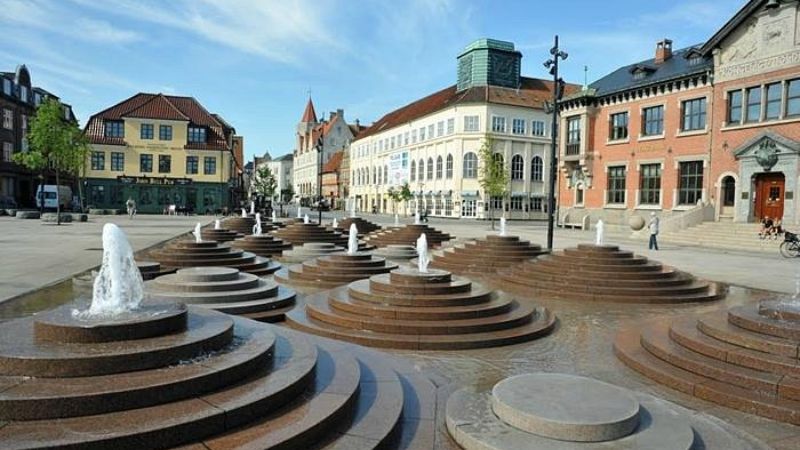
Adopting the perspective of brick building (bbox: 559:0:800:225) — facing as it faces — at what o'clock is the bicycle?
The bicycle is roughly at 10 o'clock from the brick building.

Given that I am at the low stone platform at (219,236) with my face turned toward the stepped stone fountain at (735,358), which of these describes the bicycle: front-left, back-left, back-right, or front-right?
front-left

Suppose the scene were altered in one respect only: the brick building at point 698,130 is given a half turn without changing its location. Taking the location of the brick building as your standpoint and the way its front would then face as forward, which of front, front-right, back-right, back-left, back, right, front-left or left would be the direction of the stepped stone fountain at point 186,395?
back-right

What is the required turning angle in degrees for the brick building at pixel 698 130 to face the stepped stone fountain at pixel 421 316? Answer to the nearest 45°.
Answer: approximately 45° to its left

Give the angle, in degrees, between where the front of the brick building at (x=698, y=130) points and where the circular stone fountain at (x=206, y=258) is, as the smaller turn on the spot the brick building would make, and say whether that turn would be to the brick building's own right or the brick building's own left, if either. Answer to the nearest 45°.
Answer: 0° — it already faces it

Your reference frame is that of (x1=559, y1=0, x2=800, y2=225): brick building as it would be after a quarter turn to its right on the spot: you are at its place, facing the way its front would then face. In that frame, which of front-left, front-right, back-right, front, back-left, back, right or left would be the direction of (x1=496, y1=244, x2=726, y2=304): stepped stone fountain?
back-left

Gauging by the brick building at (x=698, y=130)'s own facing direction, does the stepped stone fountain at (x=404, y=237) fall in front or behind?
in front

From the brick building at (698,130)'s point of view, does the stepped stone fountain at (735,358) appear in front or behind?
in front

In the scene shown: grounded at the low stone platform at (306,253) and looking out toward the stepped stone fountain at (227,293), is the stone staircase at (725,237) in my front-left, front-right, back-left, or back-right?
back-left

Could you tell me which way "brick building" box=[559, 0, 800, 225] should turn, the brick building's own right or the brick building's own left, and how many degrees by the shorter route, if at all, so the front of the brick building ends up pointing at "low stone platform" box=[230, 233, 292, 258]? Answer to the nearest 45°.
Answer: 0° — it already faces it

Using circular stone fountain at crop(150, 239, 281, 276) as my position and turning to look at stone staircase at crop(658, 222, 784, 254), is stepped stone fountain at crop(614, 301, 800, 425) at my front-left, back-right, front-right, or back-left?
front-right

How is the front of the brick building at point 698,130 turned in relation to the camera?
facing the viewer and to the left of the viewer

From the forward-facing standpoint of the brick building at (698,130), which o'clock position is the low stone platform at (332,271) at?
The low stone platform is roughly at 11 o'clock from the brick building.

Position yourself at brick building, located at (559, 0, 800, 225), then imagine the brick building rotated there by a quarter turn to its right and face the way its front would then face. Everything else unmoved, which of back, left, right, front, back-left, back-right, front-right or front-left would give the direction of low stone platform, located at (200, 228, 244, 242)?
left
